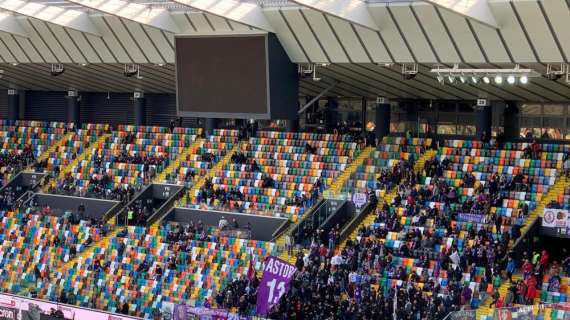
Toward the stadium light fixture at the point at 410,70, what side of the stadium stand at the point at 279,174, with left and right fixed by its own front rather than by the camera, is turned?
left

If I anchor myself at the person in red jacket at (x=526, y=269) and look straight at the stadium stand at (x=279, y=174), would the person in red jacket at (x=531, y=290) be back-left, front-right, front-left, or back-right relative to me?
back-left

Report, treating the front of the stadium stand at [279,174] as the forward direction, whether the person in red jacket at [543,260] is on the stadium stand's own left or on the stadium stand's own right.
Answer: on the stadium stand's own left

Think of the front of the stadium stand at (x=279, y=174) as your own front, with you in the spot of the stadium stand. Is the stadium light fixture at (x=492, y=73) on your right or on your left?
on your left

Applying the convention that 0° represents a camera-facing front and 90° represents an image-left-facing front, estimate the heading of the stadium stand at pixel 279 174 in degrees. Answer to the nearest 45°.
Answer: approximately 45°
